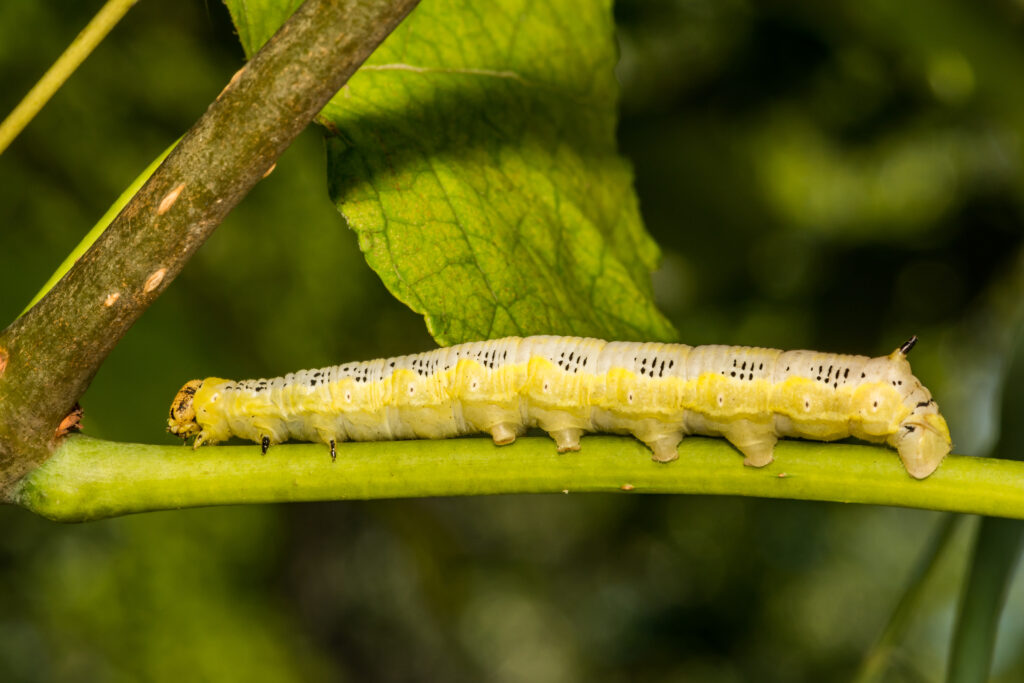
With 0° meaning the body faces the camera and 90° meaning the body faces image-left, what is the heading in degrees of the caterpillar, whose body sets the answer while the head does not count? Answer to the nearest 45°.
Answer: approximately 90°

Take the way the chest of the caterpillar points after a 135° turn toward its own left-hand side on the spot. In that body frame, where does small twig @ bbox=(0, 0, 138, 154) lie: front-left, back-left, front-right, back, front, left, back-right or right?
right
